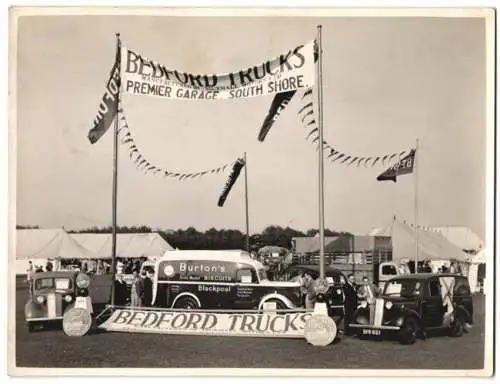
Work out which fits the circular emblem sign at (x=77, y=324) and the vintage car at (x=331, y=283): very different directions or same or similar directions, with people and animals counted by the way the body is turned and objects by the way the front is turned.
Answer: same or similar directions

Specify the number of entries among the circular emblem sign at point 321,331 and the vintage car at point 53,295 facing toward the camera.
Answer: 2

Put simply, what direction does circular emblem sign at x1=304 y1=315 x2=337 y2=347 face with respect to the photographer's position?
facing the viewer

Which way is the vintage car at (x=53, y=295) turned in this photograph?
toward the camera

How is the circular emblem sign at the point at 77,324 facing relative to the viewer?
toward the camera

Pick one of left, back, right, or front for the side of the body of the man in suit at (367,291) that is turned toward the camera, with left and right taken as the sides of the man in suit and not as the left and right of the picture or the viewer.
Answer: front

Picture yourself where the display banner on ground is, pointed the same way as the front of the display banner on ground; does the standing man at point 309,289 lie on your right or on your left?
on your left

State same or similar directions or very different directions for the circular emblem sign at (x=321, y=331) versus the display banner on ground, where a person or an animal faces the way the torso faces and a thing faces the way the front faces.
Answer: same or similar directions

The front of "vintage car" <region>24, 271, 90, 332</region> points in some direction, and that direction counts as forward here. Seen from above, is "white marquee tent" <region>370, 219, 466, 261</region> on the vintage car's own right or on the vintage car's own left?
on the vintage car's own left

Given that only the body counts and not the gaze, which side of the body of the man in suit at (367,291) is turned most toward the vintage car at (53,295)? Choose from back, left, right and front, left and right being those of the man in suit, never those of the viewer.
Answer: right

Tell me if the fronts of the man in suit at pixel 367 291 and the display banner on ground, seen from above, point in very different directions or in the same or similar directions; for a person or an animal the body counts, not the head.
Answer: same or similar directions

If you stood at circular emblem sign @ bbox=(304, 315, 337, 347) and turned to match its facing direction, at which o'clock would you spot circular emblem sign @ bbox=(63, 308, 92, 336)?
circular emblem sign @ bbox=(63, 308, 92, 336) is roughly at 3 o'clock from circular emblem sign @ bbox=(304, 315, 337, 347).
